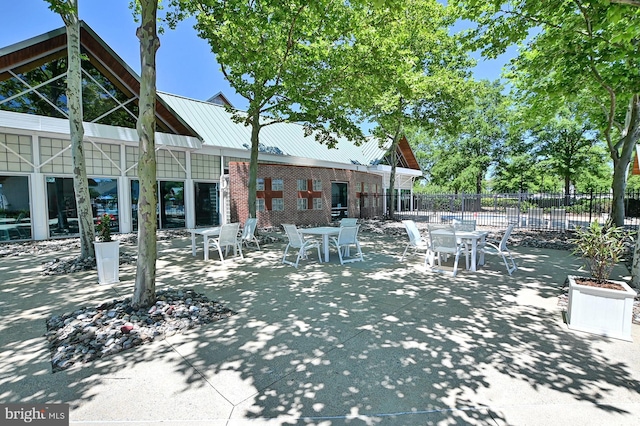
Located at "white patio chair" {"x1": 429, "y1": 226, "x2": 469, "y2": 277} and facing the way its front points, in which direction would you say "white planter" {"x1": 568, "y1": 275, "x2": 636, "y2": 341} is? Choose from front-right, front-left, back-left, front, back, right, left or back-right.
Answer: right

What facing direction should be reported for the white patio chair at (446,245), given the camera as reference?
facing away from the viewer and to the right of the viewer

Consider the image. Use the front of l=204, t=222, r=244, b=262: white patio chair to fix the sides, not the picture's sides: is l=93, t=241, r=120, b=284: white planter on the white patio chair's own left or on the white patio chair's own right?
on the white patio chair's own left

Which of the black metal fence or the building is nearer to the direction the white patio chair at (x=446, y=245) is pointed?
the black metal fence

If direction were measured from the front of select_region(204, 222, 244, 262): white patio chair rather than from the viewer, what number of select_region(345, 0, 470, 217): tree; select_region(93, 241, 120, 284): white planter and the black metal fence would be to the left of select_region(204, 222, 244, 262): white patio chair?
1

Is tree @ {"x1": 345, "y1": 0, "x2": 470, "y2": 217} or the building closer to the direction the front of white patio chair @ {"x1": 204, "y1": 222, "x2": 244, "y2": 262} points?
the building

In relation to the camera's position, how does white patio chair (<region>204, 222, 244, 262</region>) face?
facing away from the viewer and to the left of the viewer

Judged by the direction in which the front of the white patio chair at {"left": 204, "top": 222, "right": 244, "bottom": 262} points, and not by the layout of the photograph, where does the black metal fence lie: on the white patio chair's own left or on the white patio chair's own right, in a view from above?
on the white patio chair's own right

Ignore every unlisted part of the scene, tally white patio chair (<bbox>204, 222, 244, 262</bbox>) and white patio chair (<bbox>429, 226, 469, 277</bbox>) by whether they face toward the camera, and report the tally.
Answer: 0

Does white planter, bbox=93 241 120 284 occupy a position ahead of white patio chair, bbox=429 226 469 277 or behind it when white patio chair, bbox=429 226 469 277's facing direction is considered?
behind

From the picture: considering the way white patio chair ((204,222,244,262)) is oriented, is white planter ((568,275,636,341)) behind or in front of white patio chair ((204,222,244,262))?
behind

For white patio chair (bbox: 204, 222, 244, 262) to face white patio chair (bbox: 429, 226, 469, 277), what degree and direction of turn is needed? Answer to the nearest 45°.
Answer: approximately 180°
